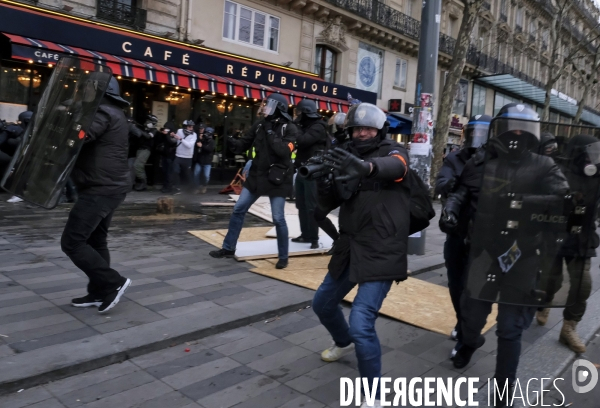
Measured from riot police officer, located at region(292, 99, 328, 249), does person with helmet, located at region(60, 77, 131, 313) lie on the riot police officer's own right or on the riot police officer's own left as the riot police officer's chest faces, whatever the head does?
on the riot police officer's own left

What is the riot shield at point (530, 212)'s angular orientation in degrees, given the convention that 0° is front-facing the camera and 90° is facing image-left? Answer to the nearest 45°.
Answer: approximately 0°
